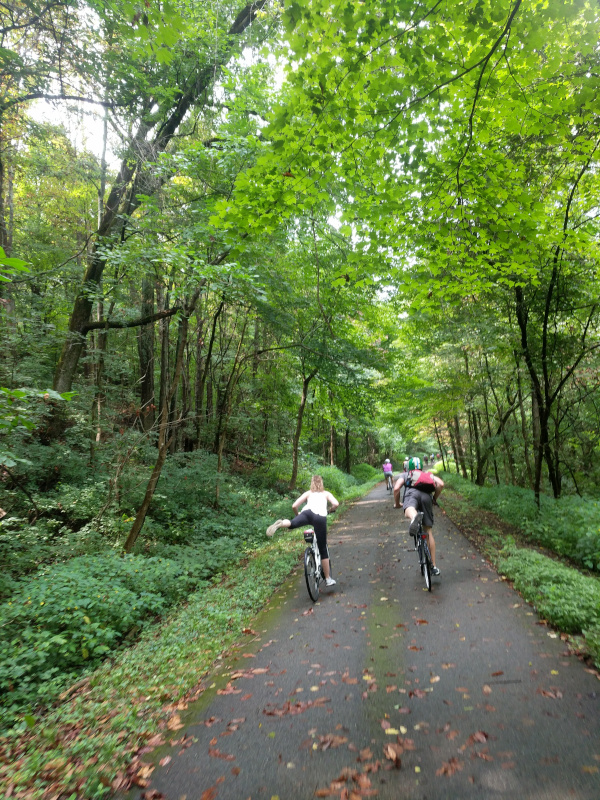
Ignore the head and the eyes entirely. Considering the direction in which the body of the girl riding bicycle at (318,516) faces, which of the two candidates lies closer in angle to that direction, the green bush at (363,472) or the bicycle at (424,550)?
the green bush

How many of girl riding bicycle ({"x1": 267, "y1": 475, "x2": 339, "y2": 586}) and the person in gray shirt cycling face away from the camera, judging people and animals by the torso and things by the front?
2

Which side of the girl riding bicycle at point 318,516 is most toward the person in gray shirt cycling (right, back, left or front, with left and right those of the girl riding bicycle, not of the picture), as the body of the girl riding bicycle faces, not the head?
right

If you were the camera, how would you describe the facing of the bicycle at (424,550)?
facing away from the viewer

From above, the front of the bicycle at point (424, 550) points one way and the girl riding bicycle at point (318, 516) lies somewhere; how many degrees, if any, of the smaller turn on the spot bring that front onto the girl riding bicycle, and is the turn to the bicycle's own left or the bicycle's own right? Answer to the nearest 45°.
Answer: approximately 90° to the bicycle's own left

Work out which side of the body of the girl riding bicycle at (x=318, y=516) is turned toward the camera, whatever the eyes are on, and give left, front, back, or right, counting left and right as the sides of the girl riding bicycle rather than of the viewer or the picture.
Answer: back

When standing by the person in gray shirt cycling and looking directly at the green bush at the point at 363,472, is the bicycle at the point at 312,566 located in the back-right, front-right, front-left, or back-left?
back-left

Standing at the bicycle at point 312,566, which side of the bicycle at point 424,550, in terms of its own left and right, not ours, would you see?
left

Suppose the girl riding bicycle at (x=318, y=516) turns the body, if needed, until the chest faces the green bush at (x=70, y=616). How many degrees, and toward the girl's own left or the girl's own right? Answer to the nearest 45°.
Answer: approximately 135° to the girl's own left

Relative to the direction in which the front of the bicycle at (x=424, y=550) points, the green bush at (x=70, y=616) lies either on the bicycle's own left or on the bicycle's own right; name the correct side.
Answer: on the bicycle's own left

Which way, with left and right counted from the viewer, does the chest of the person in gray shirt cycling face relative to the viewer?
facing away from the viewer

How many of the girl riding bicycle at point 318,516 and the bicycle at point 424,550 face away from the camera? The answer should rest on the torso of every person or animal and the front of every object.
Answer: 2

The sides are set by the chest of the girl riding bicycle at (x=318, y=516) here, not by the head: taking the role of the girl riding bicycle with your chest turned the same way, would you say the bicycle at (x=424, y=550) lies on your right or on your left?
on your right

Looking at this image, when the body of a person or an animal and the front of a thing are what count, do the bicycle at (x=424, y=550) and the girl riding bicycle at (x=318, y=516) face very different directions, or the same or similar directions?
same or similar directions
